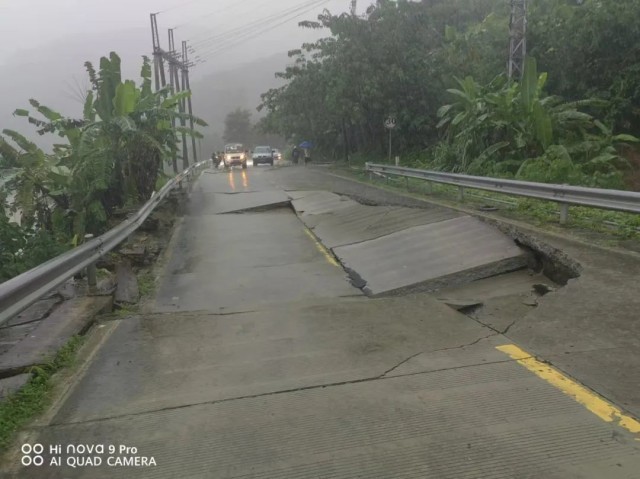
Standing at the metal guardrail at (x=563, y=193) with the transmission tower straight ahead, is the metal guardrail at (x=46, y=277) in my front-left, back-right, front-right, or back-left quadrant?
back-left

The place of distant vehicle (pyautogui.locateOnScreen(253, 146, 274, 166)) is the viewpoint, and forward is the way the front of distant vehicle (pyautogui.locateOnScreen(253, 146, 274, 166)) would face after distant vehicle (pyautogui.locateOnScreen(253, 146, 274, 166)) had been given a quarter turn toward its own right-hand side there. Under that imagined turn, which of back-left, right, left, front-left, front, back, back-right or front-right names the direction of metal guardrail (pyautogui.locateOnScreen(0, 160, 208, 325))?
left

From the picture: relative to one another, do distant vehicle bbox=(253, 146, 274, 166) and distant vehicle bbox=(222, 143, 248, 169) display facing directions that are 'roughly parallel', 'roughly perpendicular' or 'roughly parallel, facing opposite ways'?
roughly parallel

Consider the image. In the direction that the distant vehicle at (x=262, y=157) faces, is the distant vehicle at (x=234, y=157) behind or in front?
in front

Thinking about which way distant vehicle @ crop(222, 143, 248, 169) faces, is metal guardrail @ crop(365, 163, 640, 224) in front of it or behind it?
in front

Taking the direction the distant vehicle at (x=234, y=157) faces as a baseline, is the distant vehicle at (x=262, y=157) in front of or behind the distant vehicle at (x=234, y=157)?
behind

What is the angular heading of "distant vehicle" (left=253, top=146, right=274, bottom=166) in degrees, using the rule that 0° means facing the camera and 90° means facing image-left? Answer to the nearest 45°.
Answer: approximately 0°

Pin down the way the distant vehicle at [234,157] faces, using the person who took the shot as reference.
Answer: facing the viewer

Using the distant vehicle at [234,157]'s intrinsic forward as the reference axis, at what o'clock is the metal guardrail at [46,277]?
The metal guardrail is roughly at 12 o'clock from the distant vehicle.

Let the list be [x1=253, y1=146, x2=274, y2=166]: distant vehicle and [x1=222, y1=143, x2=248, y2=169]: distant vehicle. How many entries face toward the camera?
2

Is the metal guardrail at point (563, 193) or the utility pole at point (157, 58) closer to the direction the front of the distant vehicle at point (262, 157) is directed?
the metal guardrail
